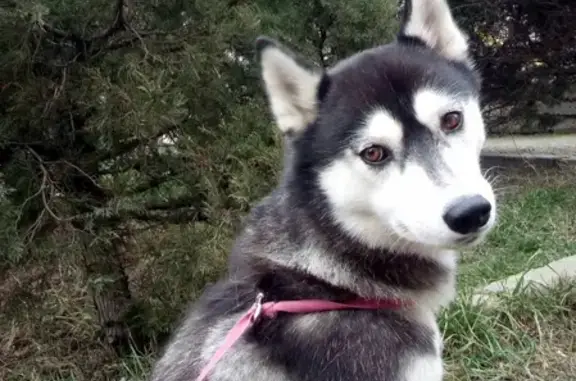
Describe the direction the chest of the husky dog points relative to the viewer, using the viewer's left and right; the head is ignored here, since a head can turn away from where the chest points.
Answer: facing the viewer and to the right of the viewer
